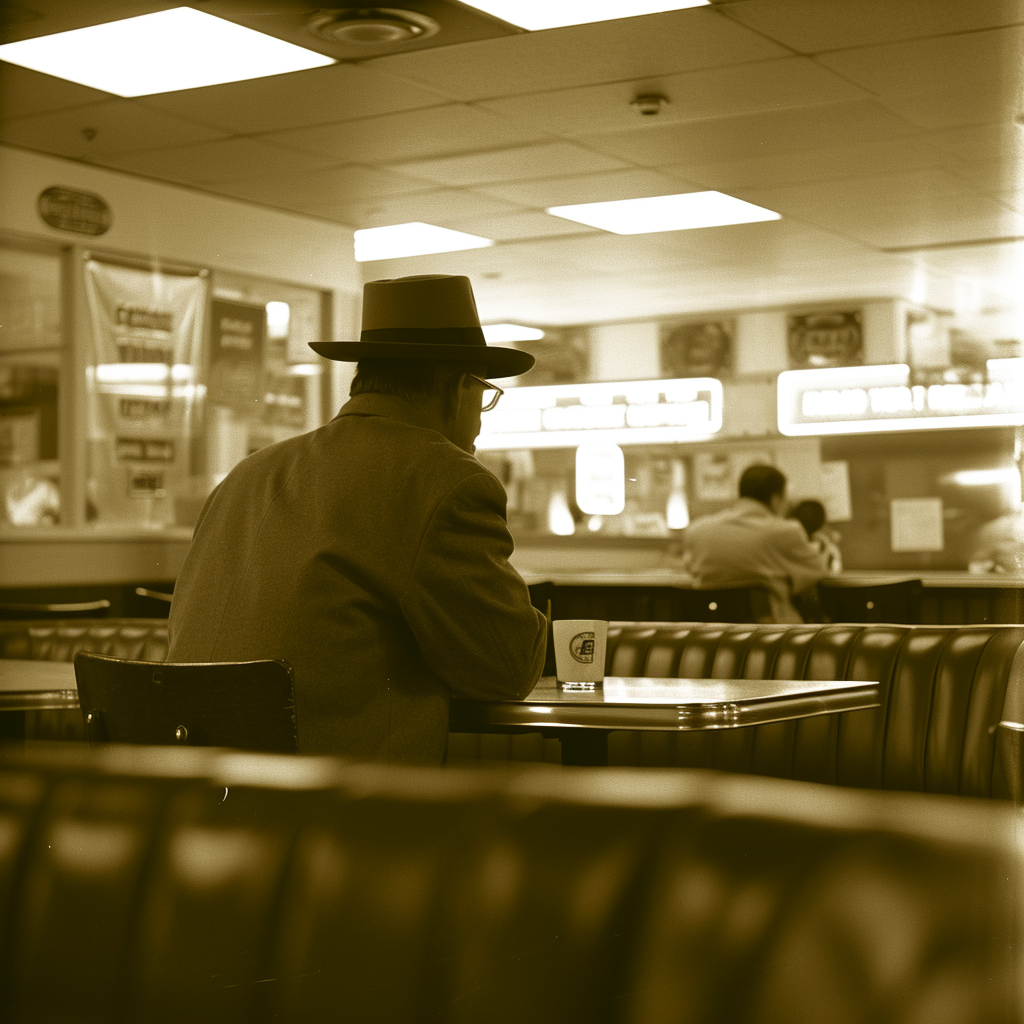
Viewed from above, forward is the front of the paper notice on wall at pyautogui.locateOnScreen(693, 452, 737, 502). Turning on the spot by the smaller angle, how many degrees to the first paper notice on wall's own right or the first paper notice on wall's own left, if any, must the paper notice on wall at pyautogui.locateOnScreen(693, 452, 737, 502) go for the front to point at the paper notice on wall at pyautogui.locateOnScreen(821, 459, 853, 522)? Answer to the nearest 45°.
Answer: approximately 45° to the first paper notice on wall's own left

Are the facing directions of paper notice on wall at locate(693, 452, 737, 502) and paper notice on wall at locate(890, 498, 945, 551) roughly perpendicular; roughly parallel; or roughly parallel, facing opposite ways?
roughly parallel

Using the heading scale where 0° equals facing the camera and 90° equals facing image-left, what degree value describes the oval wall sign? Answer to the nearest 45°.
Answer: approximately 315°

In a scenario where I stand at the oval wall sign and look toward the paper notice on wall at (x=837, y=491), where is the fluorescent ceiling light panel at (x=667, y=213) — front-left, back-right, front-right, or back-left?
front-right

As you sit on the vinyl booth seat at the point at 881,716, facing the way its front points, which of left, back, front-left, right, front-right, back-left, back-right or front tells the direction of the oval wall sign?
right

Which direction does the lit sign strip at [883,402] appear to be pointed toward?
toward the camera

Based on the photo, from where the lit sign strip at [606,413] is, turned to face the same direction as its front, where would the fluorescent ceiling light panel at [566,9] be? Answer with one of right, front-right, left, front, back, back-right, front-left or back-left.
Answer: front

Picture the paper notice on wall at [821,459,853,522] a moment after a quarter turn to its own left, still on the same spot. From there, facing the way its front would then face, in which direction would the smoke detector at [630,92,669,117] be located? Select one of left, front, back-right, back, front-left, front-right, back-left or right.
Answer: right

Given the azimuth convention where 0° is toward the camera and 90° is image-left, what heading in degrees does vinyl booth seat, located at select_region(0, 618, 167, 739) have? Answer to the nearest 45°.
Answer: approximately 0°

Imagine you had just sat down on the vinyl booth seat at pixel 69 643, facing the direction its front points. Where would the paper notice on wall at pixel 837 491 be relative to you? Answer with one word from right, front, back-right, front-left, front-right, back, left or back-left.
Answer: back-left

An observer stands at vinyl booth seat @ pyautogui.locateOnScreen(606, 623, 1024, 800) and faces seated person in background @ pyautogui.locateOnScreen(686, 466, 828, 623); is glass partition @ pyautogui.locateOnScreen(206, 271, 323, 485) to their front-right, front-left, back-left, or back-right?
front-left

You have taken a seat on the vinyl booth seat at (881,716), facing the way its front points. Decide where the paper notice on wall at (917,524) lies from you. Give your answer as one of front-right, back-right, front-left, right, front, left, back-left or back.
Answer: back-right

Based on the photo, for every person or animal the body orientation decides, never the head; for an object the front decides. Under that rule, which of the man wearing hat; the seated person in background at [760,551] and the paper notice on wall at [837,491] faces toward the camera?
the paper notice on wall

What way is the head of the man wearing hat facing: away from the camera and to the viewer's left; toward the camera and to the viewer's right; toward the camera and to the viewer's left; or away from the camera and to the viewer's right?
away from the camera and to the viewer's right

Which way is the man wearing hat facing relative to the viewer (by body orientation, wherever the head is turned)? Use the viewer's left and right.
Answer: facing away from the viewer and to the right of the viewer

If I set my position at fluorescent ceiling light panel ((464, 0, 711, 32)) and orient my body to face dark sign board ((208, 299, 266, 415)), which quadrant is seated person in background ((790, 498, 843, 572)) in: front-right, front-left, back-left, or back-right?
front-right

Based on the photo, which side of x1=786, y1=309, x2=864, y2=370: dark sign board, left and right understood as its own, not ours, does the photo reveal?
front

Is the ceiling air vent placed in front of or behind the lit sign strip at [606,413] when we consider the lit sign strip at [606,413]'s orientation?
in front

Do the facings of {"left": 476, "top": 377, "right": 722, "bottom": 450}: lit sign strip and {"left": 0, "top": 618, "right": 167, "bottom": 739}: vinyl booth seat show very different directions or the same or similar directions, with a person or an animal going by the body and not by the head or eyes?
same or similar directions

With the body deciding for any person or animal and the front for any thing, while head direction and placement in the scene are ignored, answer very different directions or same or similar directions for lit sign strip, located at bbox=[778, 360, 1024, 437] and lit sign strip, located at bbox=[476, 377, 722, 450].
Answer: same or similar directions
